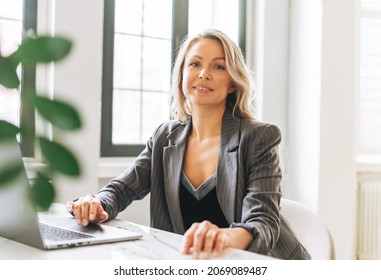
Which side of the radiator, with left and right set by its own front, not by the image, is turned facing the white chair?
front

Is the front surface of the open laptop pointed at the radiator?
yes

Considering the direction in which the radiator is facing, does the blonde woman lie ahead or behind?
ahead

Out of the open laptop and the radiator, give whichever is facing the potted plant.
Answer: the radiator

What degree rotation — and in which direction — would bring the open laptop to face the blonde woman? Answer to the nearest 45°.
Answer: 0° — it already faces them

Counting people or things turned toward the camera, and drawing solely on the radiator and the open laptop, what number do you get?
1

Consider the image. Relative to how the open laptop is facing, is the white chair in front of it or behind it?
in front

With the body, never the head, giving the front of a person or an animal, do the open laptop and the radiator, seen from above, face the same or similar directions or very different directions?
very different directions

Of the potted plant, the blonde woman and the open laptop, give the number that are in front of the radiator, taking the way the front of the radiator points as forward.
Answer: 3

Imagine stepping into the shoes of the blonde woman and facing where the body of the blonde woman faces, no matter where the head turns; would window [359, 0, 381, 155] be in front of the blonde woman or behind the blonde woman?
behind

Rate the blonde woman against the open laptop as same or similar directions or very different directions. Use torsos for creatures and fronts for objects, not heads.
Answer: very different directions

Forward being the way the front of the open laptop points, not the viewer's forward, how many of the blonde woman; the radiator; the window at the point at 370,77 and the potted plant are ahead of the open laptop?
3

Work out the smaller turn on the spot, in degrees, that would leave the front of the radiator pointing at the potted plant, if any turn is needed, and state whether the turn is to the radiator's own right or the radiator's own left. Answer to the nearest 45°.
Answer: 0° — it already faces it

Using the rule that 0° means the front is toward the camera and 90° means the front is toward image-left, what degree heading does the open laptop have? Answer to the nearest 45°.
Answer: approximately 225°
